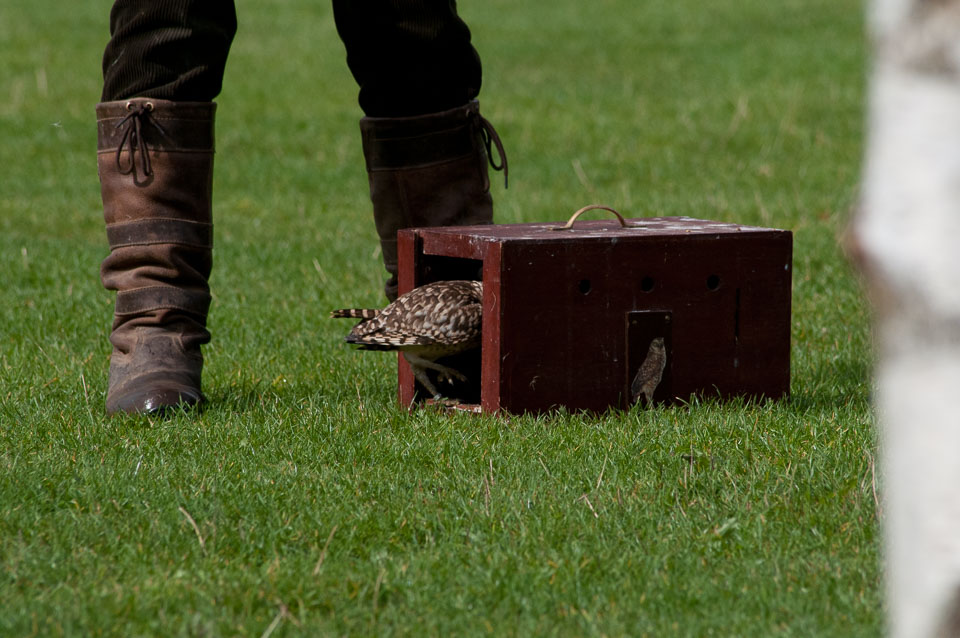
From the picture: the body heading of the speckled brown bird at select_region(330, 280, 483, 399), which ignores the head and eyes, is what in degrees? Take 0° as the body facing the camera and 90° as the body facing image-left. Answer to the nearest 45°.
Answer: approximately 270°

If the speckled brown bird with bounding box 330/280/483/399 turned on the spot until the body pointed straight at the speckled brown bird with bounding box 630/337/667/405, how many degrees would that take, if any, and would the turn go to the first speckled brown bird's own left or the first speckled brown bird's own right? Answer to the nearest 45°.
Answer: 0° — it already faces it

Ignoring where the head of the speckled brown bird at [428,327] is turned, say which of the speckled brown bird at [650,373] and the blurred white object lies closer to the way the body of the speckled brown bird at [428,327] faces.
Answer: the speckled brown bird

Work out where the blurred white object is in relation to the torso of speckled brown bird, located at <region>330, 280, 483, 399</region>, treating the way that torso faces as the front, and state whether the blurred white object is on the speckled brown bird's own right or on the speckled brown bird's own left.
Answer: on the speckled brown bird's own right
